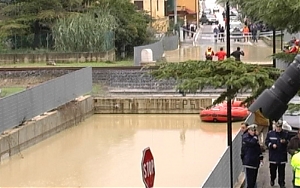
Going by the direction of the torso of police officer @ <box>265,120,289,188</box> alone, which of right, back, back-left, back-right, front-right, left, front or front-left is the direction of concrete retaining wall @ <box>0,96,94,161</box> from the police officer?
back-right

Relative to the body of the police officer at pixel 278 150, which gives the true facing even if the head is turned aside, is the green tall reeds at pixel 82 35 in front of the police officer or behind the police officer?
behind

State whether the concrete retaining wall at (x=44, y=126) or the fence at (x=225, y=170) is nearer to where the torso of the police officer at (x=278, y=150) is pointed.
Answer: the fence
